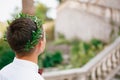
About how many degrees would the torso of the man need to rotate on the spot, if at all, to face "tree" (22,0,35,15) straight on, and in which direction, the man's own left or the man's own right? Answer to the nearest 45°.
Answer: approximately 45° to the man's own left

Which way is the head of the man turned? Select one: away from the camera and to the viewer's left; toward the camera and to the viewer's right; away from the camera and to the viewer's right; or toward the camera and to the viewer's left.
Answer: away from the camera and to the viewer's right

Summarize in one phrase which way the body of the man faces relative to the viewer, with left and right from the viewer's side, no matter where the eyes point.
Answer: facing away from the viewer and to the right of the viewer

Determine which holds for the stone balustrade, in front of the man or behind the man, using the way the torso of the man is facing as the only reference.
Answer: in front
